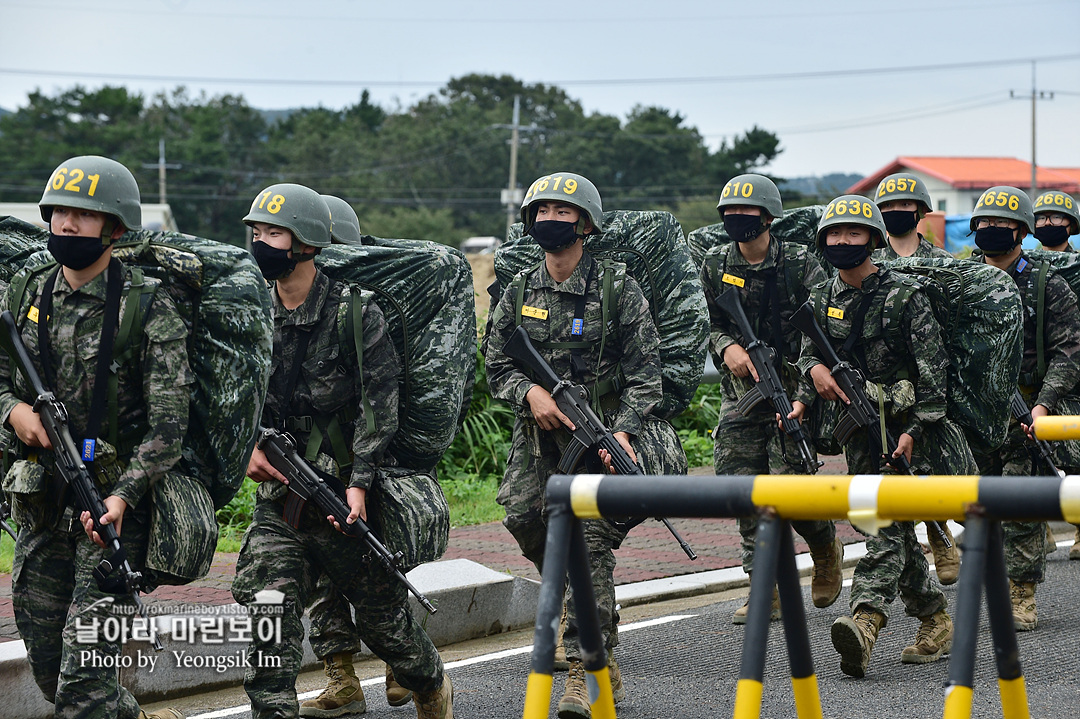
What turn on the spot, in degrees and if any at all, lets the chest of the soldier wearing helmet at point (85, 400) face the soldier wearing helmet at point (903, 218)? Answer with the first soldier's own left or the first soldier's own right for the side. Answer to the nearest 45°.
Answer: approximately 180°

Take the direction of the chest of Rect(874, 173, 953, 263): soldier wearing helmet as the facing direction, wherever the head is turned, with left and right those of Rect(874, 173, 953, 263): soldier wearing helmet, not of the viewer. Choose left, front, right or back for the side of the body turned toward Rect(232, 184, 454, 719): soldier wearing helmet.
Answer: front

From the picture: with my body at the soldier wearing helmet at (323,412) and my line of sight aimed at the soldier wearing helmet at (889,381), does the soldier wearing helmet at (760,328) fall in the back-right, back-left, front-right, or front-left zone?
front-left

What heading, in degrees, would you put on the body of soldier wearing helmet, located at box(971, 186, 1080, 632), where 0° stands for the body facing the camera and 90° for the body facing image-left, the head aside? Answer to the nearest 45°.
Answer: approximately 45°

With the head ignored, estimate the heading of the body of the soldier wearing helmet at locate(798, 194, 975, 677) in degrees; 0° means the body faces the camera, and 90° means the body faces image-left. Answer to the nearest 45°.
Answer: approximately 45°

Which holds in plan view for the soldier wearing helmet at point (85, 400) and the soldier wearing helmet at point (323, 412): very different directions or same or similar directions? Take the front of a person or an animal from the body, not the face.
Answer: same or similar directions

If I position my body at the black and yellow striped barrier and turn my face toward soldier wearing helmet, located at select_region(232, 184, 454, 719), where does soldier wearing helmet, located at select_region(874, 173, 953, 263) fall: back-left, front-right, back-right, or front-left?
front-right

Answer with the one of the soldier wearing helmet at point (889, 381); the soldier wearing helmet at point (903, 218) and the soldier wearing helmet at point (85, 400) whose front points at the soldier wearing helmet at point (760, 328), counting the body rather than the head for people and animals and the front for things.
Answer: the soldier wearing helmet at point (903, 218)

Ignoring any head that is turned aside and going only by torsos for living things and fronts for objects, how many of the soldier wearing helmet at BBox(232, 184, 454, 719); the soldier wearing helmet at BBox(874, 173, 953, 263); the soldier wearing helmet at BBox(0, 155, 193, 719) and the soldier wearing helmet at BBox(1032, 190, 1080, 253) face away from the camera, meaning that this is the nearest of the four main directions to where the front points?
0

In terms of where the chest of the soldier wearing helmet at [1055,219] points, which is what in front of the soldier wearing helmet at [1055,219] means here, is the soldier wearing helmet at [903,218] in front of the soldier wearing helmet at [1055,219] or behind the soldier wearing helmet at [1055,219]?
in front

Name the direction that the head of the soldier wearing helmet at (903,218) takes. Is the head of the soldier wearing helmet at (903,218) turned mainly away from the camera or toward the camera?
toward the camera

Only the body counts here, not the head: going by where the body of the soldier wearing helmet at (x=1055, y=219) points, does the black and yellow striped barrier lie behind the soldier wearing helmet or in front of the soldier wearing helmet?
in front

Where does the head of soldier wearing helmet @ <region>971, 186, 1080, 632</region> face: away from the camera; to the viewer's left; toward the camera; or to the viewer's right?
toward the camera

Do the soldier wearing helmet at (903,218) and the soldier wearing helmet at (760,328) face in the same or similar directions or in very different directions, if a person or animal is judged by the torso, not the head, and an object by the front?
same or similar directions

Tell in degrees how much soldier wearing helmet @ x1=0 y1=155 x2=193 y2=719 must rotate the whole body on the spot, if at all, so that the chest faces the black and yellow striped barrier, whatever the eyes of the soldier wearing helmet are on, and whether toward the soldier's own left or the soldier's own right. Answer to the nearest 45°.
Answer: approximately 90° to the soldier's own left

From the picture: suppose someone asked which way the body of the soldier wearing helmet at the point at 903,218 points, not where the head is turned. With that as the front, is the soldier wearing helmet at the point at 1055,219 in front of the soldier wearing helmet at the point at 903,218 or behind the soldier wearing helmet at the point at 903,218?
behind

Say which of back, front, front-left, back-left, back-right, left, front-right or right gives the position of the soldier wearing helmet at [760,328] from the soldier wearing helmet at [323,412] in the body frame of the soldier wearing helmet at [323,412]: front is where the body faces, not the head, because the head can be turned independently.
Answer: back

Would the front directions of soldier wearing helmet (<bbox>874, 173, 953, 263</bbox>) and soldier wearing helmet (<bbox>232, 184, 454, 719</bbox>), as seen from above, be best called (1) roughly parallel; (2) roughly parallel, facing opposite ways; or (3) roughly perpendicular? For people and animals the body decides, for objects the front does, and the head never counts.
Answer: roughly parallel

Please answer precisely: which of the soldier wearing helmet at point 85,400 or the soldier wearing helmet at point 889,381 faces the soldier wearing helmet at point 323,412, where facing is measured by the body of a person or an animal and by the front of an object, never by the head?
the soldier wearing helmet at point 889,381

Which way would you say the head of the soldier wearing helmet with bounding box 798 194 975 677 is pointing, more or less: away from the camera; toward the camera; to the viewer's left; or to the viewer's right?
toward the camera

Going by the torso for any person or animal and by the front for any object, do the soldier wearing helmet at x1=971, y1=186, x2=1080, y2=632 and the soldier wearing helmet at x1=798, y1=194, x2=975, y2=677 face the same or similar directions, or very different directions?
same or similar directions
